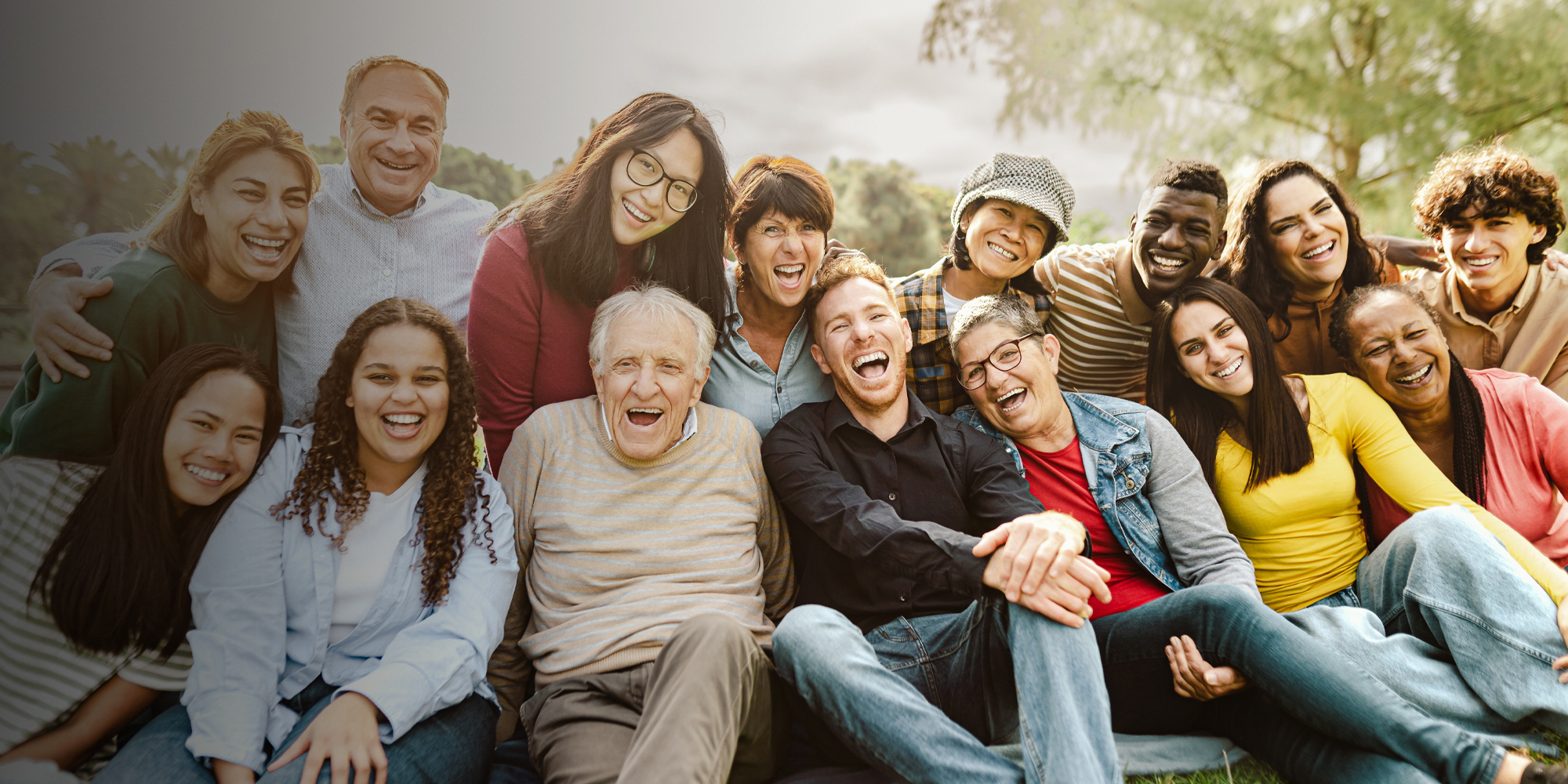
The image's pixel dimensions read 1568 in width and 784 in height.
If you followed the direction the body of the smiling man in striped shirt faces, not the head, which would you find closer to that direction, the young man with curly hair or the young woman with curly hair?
the young woman with curly hair

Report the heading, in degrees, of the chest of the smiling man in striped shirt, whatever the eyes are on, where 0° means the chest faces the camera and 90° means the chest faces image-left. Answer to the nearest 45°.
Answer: approximately 0°

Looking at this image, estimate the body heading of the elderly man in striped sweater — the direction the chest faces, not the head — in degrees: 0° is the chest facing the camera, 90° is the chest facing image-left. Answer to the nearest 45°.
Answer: approximately 0°

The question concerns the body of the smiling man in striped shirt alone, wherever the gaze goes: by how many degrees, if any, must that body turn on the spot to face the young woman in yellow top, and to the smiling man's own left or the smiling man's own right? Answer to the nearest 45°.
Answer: approximately 45° to the smiling man's own left

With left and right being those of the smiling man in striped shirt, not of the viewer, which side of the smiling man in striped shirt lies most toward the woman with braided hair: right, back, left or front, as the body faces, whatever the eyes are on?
left

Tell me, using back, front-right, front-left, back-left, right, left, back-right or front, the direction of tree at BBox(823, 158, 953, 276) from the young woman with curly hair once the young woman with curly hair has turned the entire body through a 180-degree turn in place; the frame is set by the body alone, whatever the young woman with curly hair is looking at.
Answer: front-right

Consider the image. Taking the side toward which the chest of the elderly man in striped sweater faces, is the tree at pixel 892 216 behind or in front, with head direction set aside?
behind

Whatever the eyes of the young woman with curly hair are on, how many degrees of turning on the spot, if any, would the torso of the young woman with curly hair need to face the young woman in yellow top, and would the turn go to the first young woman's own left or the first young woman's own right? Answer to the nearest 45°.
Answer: approximately 90° to the first young woman's own left

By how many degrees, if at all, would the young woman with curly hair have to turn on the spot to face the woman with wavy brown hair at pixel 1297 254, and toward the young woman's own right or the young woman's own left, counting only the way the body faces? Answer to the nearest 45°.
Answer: approximately 90° to the young woman's own left
